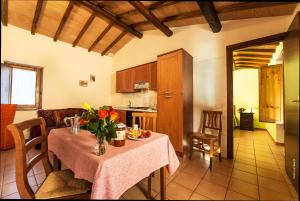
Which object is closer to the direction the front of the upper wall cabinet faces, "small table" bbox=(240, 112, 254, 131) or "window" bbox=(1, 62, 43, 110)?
the window

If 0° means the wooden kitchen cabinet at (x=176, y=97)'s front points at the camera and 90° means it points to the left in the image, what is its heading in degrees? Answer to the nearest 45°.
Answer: approximately 45°

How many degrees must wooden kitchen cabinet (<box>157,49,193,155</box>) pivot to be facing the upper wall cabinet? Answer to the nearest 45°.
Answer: approximately 90° to its right

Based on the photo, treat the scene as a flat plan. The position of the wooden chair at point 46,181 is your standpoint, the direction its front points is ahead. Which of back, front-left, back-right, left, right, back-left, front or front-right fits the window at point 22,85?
back-left

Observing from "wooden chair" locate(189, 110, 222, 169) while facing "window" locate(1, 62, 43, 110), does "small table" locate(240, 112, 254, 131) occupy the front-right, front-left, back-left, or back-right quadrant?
back-right

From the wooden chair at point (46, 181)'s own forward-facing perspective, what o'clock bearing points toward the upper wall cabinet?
The upper wall cabinet is roughly at 9 o'clock from the wooden chair.

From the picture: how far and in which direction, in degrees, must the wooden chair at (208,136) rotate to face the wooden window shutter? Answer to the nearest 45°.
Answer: approximately 180°

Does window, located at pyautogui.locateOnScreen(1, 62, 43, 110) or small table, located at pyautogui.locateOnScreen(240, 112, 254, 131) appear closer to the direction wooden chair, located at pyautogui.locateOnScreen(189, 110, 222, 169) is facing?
the window
